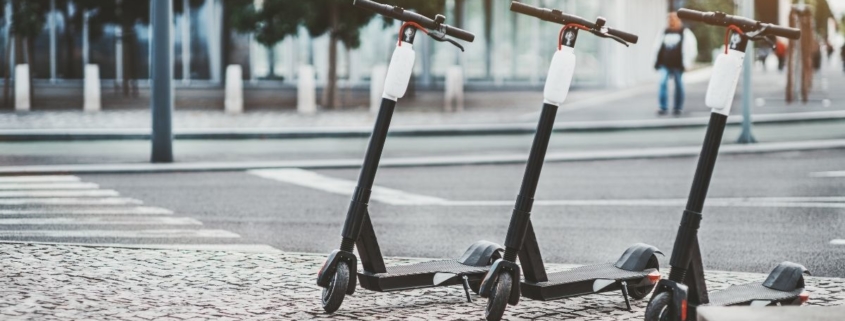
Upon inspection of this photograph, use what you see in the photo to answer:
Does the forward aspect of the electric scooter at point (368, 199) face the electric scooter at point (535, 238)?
no

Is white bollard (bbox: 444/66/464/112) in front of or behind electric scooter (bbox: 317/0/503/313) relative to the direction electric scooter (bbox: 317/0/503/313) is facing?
behind

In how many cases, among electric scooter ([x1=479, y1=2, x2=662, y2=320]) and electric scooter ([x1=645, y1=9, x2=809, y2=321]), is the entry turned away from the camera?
0

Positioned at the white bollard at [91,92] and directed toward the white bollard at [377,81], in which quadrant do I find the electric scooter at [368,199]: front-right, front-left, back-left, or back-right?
front-right

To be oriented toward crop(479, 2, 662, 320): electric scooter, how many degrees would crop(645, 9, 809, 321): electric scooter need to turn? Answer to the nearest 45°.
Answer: approximately 45° to its right

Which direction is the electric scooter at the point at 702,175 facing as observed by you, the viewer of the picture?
facing the viewer and to the left of the viewer

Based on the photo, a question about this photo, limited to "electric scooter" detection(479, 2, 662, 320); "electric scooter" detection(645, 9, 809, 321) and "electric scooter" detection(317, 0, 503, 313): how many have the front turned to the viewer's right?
0

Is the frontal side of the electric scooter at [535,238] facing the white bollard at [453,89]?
no

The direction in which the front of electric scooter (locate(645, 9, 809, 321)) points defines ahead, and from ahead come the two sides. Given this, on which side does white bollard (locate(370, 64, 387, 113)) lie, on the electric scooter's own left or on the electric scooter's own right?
on the electric scooter's own right

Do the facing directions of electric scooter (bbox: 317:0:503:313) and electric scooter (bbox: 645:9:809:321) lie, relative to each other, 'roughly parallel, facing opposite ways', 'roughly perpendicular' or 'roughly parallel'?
roughly parallel

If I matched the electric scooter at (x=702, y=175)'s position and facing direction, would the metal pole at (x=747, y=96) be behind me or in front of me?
behind

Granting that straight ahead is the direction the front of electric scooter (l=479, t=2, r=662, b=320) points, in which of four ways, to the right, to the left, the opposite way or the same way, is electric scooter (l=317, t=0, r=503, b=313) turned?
the same way

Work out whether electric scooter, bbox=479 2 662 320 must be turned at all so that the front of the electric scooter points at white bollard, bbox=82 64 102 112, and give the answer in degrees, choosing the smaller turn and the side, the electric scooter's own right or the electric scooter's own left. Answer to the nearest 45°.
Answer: approximately 90° to the electric scooter's own right

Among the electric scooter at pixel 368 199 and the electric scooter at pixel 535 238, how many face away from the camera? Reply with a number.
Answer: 0

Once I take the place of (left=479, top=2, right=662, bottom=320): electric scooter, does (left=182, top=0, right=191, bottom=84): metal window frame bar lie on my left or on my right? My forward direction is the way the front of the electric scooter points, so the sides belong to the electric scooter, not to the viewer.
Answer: on my right

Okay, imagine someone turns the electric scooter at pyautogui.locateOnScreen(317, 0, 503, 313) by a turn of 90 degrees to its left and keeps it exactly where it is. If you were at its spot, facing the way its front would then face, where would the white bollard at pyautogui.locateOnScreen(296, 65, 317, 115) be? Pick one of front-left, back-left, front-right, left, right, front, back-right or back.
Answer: back-left
